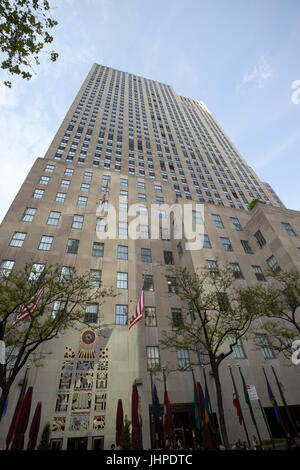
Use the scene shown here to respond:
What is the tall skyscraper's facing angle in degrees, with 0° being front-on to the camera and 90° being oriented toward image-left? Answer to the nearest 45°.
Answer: approximately 0°

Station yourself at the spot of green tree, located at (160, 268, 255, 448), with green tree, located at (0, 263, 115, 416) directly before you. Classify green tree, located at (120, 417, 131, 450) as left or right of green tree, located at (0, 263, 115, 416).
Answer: right

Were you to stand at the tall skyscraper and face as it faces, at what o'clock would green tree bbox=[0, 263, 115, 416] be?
The green tree is roughly at 1 o'clock from the tall skyscraper.
